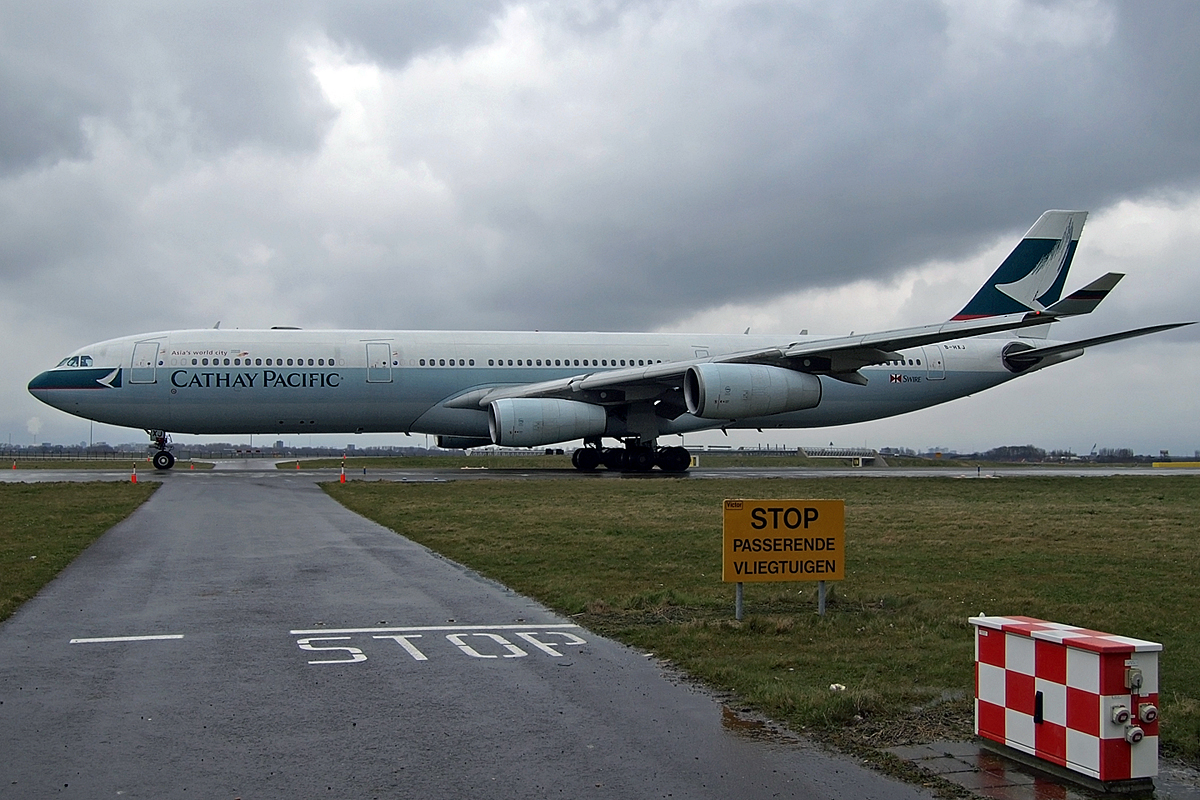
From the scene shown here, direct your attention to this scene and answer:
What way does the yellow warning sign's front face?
toward the camera

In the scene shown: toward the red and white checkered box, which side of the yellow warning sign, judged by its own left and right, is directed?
front

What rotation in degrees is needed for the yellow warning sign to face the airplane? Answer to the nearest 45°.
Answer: approximately 180°

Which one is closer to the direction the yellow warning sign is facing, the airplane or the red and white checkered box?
the red and white checkered box
